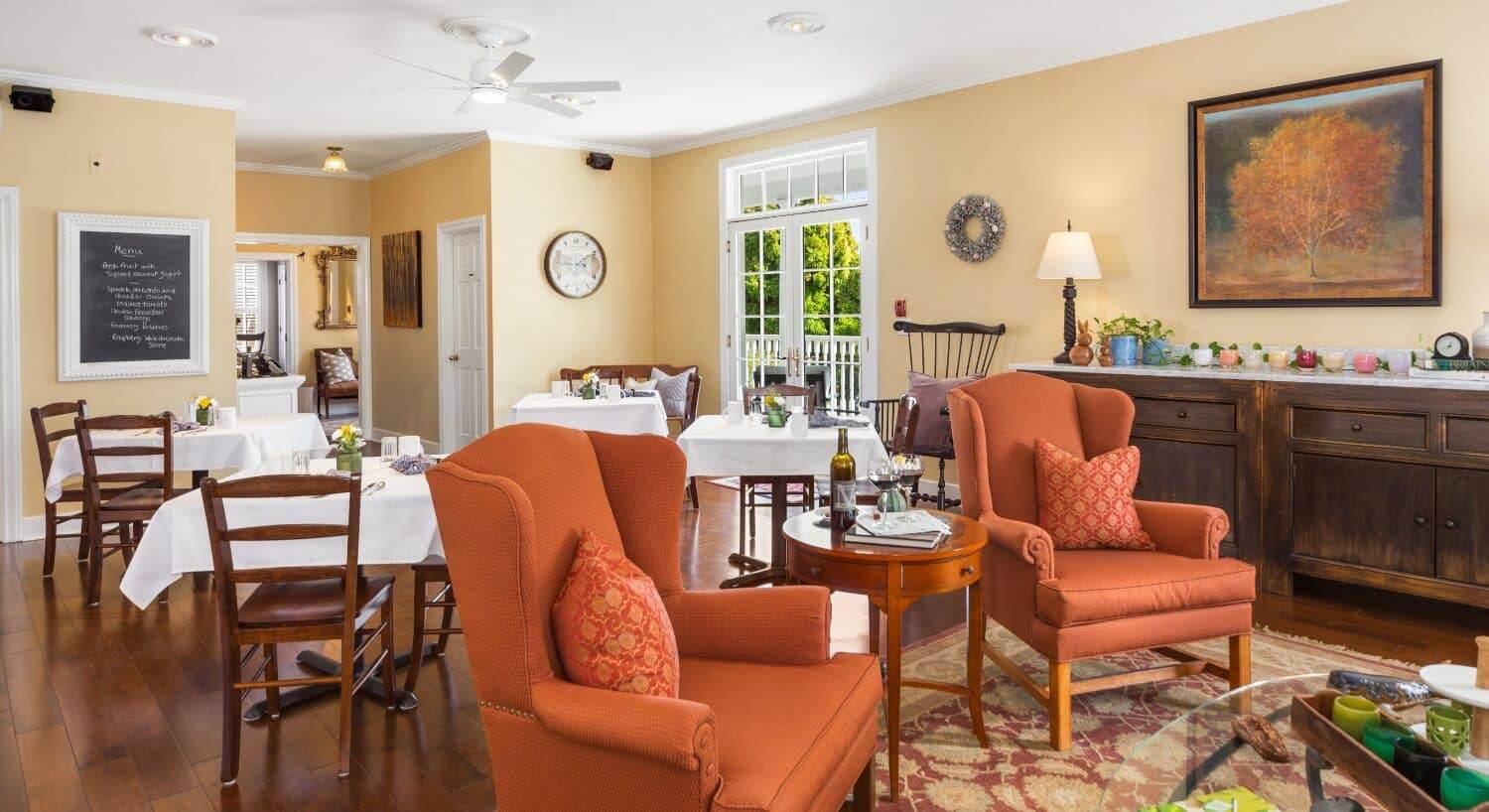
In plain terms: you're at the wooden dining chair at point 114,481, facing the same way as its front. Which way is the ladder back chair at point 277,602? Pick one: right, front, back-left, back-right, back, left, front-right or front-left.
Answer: back-right

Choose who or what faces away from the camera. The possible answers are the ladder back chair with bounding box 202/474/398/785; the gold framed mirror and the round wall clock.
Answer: the ladder back chair

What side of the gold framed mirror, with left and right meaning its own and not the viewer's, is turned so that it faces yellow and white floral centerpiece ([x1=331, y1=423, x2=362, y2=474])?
front

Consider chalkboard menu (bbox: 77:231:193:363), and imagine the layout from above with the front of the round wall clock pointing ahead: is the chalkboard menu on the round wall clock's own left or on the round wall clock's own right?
on the round wall clock's own right

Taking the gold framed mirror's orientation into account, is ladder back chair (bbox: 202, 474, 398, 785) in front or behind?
in front

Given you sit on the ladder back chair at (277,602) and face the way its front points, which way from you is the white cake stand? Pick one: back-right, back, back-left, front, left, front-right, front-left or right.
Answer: back-right

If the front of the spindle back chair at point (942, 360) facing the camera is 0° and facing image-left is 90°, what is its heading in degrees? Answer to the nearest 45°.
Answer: approximately 45°

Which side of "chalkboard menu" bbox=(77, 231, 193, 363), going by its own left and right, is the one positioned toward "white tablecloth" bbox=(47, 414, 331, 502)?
front

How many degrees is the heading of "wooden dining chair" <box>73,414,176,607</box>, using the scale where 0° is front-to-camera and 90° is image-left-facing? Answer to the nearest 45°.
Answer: approximately 225°

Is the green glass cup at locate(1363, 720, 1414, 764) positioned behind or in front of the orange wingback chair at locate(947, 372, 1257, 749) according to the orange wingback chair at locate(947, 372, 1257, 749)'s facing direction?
in front

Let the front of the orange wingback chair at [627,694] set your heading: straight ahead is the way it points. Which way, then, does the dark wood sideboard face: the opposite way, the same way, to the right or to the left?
to the right

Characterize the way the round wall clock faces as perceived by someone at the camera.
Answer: facing the viewer and to the right of the viewer
